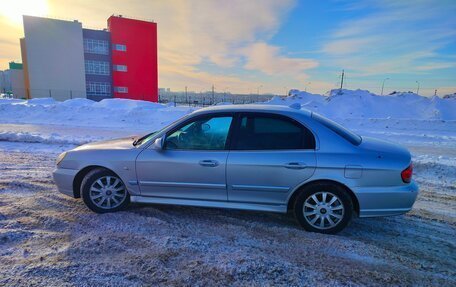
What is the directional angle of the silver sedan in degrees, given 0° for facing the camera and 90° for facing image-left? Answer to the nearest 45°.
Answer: approximately 90°

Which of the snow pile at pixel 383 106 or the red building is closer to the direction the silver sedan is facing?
the red building

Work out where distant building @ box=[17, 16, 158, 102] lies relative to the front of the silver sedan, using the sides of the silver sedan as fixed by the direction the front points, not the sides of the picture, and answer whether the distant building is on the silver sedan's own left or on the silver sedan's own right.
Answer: on the silver sedan's own right

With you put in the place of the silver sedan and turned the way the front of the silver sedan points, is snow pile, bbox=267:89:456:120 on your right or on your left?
on your right
